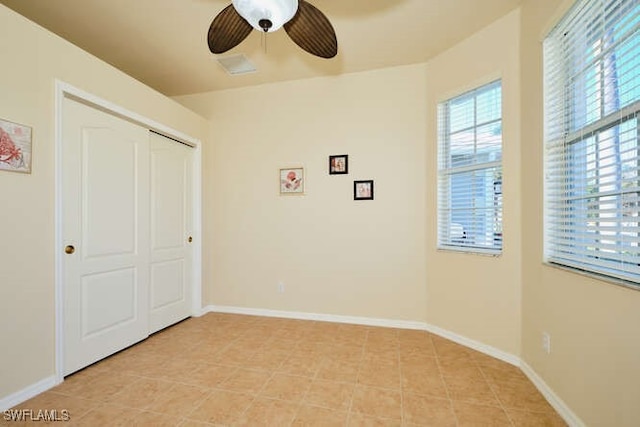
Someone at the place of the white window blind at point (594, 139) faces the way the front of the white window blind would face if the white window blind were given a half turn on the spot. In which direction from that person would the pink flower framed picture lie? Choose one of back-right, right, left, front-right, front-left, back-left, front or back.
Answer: back-left

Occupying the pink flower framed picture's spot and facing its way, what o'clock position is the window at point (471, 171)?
The window is roughly at 10 o'clock from the pink flower framed picture.

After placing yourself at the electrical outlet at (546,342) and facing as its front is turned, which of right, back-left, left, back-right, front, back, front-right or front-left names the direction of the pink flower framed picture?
front-right

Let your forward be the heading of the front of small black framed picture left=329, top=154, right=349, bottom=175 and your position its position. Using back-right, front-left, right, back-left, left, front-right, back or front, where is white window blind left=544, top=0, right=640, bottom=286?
front-left

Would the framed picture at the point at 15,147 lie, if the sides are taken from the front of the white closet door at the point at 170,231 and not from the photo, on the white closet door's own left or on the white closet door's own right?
on the white closet door's own right

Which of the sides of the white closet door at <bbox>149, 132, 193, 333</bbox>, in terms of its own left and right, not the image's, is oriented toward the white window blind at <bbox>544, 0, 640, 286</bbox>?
front

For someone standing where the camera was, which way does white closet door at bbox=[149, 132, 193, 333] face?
facing the viewer and to the right of the viewer

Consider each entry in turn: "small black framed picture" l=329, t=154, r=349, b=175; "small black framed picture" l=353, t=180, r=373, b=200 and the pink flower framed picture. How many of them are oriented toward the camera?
3

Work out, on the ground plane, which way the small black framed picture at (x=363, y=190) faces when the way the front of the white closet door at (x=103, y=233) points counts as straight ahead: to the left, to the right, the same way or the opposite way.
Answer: to the right

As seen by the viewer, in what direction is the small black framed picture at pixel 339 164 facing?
toward the camera

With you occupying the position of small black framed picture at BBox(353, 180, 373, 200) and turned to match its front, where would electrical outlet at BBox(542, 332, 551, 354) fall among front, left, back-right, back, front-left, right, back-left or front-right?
front-left

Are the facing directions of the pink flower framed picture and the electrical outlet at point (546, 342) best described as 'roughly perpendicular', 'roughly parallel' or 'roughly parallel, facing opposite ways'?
roughly perpendicular

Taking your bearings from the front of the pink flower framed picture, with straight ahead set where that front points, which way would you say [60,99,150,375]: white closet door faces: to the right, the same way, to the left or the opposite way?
to the left

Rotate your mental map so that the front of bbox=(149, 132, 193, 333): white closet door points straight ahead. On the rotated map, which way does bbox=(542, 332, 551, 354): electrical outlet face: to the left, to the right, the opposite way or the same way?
the opposite way

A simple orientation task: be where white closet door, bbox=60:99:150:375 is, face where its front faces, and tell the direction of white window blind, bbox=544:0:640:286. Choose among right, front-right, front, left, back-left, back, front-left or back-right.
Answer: front
